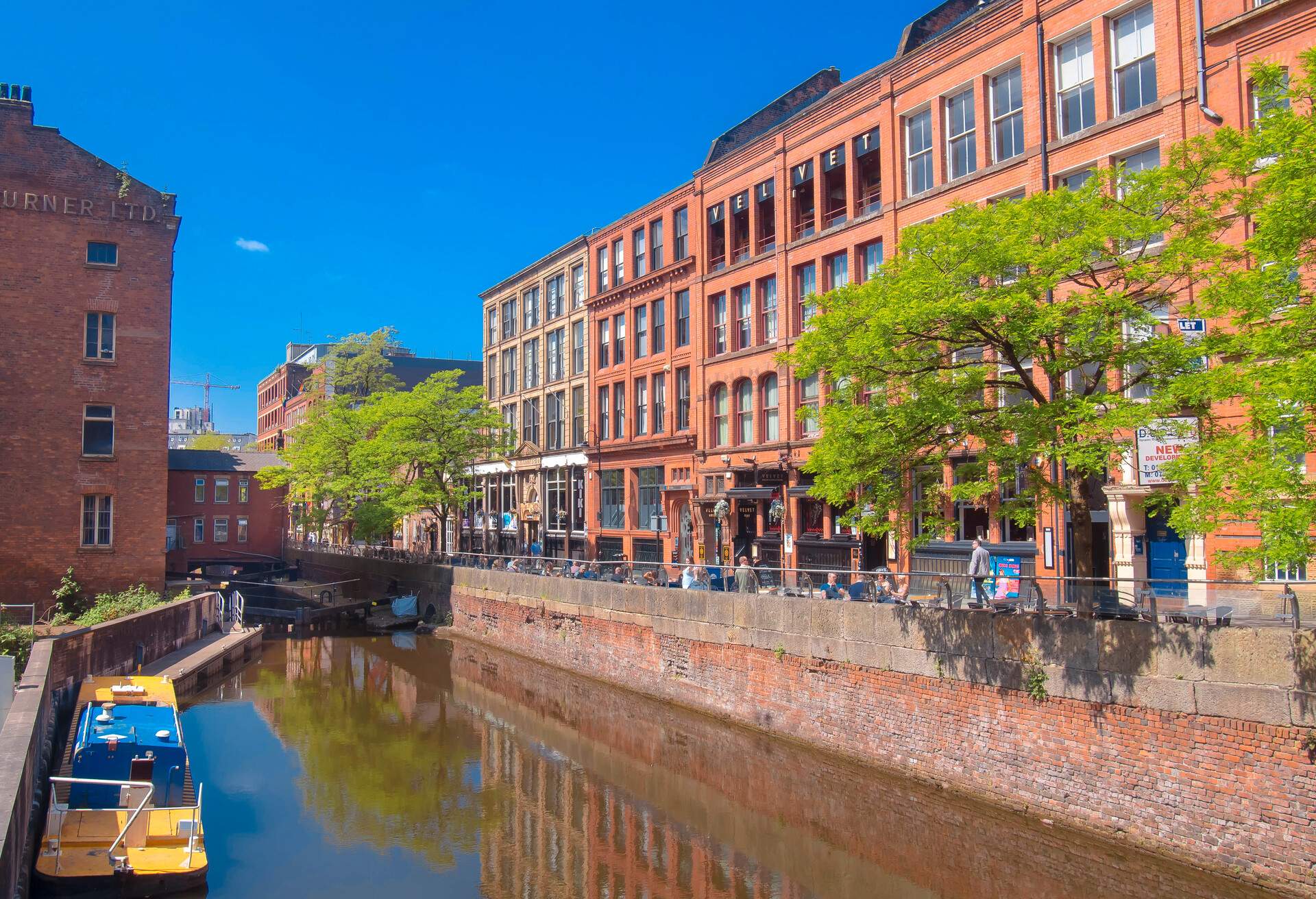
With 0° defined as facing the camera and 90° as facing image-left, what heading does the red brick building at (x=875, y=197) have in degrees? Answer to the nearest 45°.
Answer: approximately 45°

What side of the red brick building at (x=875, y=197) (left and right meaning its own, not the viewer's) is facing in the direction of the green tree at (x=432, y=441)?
right

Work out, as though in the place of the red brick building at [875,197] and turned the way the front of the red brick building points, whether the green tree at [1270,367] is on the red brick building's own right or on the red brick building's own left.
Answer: on the red brick building's own left

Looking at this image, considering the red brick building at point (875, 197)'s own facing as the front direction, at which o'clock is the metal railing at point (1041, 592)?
The metal railing is roughly at 10 o'clock from the red brick building.

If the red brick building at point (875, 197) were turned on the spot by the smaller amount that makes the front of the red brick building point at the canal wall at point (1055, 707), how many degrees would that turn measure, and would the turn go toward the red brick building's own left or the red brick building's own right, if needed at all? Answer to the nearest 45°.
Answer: approximately 45° to the red brick building's own left

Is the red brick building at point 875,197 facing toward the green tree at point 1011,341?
no
